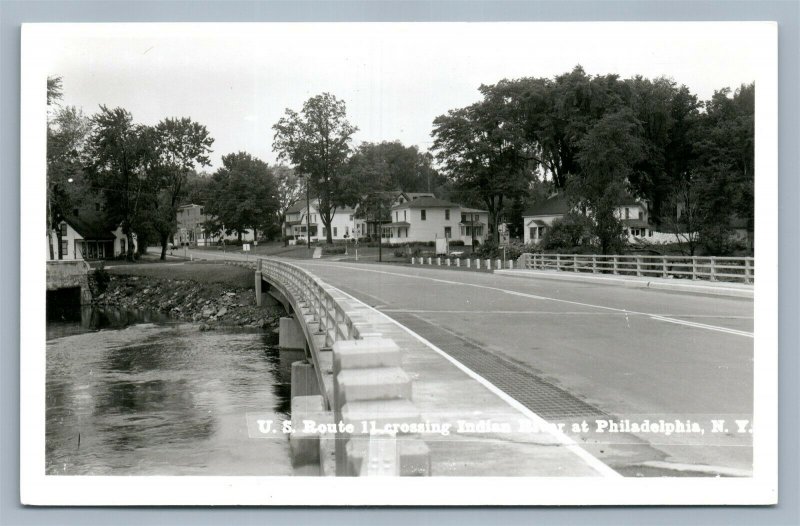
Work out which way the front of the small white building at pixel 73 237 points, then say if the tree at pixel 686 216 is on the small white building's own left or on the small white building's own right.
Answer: on the small white building's own left

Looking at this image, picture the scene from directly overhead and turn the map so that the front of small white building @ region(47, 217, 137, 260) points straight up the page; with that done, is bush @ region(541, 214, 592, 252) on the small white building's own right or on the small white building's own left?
on the small white building's own left

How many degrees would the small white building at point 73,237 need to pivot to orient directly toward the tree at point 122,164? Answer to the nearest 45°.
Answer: approximately 135° to its left

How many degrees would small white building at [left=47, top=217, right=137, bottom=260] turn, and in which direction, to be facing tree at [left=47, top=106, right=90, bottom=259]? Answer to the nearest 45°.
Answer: approximately 45° to its right

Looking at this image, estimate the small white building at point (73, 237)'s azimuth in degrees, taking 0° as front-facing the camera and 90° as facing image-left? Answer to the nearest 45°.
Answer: approximately 315°

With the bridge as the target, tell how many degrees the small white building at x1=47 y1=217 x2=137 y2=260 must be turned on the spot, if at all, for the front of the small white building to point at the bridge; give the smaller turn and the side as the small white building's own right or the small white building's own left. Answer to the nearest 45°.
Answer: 0° — it already faces it

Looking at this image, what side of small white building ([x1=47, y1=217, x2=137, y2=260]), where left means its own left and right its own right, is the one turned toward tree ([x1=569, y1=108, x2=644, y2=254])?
left
